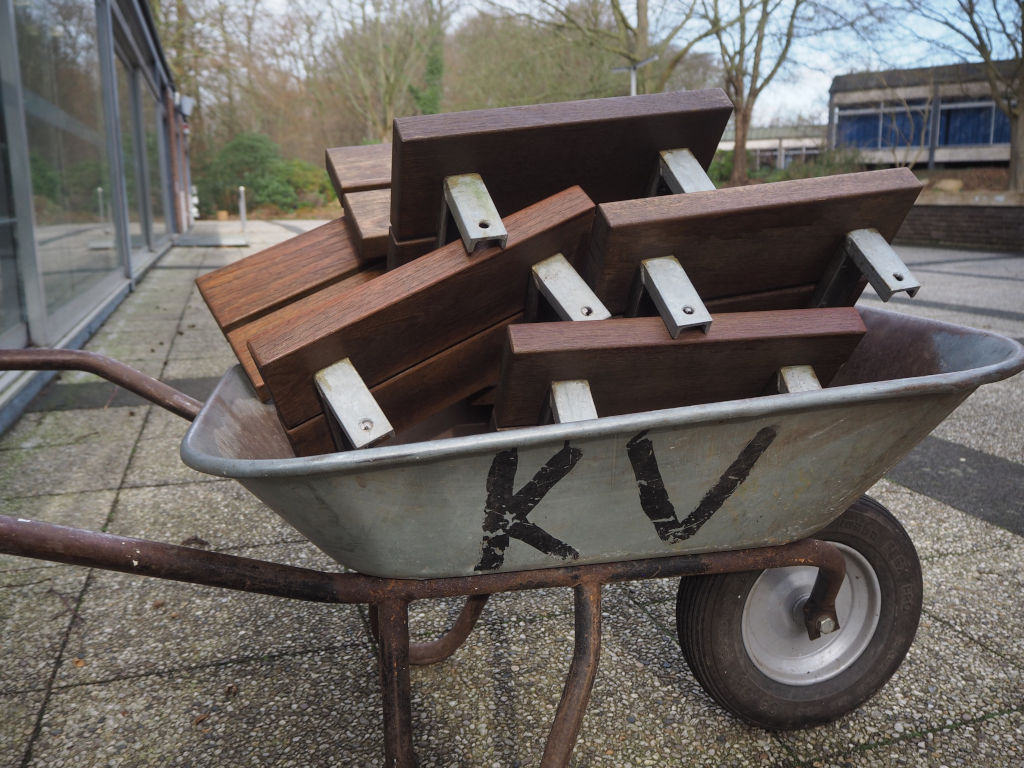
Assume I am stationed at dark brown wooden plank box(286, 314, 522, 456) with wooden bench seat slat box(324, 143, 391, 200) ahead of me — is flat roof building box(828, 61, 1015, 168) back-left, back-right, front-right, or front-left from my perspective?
front-right

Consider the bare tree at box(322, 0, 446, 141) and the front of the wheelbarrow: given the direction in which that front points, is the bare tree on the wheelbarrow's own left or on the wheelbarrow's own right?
on the wheelbarrow's own left

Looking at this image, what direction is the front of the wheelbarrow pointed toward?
to the viewer's right

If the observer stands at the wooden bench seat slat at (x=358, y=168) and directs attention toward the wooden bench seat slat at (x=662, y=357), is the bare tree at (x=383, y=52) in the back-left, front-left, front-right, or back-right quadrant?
back-left
